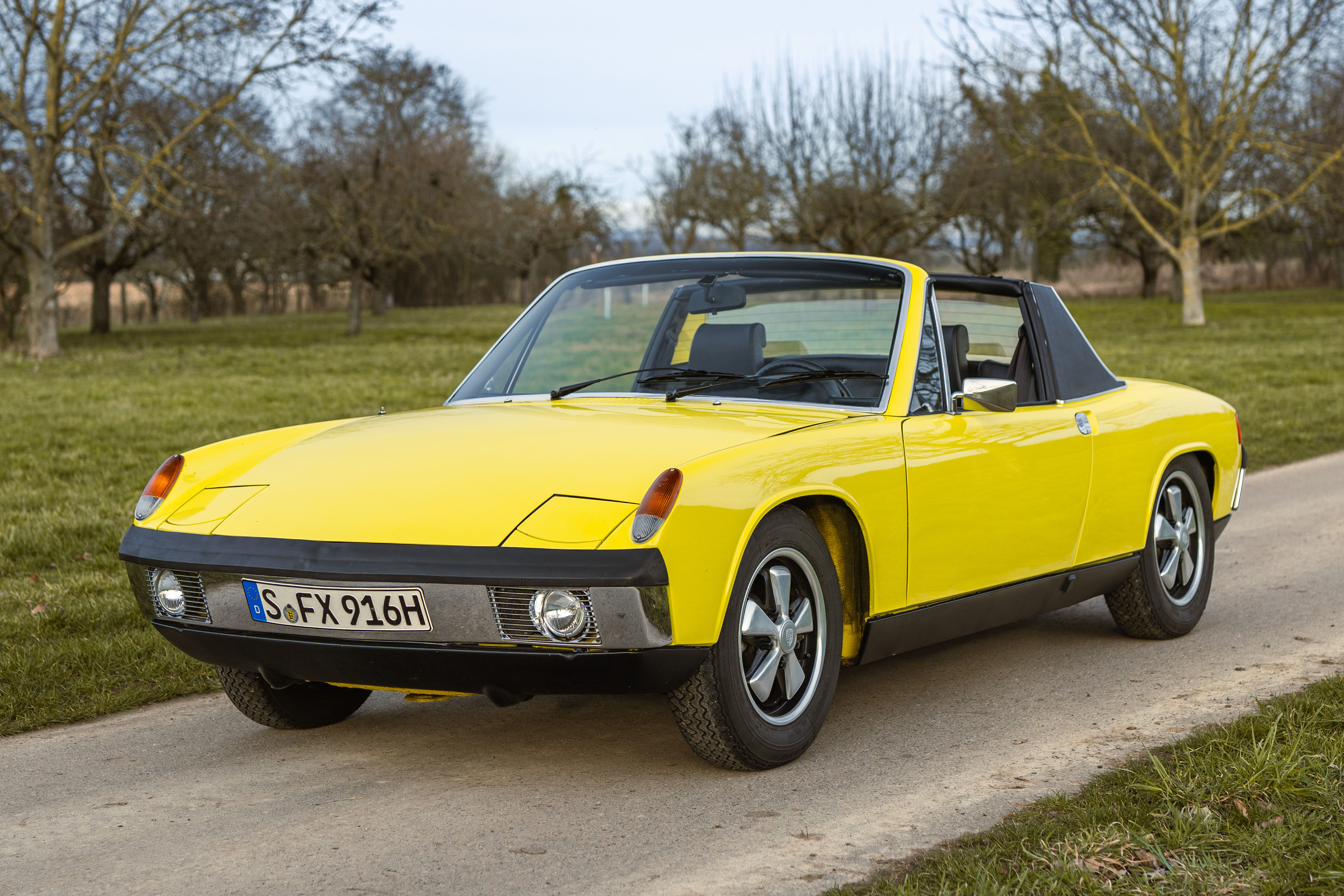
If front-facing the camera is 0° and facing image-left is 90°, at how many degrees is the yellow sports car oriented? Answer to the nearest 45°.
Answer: approximately 45°

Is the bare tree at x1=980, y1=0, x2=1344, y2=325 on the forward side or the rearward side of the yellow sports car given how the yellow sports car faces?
on the rearward side

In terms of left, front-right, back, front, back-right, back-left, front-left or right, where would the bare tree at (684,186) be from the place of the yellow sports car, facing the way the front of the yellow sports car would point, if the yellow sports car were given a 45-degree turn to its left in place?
back

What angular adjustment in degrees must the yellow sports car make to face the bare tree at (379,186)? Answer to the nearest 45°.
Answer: approximately 135° to its right

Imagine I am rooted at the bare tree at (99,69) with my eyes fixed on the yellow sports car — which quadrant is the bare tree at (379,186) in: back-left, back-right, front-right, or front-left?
back-left

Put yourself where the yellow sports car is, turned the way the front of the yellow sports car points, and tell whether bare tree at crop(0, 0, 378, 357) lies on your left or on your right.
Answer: on your right

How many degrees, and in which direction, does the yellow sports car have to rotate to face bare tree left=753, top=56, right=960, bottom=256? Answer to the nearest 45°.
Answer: approximately 135° to its right
